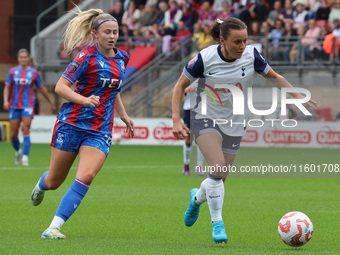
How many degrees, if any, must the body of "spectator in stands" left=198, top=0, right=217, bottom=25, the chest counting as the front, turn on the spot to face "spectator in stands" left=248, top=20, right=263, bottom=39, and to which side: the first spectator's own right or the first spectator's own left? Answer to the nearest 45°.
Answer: approximately 45° to the first spectator's own left

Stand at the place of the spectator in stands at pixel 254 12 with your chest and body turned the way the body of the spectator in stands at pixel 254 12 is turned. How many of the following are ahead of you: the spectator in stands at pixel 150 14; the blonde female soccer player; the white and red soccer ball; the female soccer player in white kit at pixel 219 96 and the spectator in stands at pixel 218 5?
3

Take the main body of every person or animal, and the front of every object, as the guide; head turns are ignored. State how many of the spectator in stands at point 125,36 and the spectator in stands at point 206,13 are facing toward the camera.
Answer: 2

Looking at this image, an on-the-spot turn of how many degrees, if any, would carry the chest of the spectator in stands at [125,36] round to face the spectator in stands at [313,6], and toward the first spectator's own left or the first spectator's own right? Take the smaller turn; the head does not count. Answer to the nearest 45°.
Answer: approximately 45° to the first spectator's own left

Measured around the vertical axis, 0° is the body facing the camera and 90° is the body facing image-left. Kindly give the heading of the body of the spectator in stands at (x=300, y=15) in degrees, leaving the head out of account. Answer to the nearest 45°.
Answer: approximately 0°

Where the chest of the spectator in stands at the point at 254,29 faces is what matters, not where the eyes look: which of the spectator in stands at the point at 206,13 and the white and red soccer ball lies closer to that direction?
the white and red soccer ball

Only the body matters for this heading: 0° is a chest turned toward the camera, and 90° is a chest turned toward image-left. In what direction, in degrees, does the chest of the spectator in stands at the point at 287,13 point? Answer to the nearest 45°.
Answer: approximately 0°

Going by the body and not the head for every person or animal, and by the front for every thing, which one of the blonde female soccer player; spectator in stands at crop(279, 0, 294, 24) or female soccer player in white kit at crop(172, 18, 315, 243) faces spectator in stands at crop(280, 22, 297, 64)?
spectator in stands at crop(279, 0, 294, 24)

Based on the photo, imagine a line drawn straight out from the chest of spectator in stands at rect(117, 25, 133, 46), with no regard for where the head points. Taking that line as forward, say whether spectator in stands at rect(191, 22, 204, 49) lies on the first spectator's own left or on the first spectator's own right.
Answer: on the first spectator's own left

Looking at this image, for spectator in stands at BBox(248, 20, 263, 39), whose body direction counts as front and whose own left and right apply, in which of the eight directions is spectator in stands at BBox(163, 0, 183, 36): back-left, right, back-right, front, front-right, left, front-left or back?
back-right
